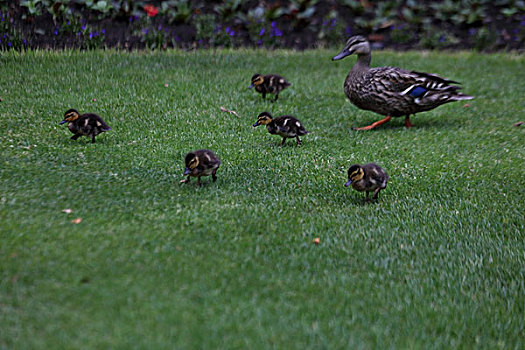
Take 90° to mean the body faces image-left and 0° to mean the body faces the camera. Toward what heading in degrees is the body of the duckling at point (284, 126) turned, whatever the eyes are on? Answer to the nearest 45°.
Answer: approximately 90°

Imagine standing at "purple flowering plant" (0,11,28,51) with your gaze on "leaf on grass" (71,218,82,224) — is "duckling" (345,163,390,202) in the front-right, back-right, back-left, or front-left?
front-left

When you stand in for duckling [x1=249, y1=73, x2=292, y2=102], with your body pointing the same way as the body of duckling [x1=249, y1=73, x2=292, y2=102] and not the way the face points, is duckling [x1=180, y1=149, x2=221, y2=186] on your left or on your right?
on your left

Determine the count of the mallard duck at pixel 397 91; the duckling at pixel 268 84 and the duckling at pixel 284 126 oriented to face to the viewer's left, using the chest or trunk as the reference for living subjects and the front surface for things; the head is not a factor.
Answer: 3

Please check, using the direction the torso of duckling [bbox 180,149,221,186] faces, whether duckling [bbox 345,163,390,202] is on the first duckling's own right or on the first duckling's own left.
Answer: on the first duckling's own left

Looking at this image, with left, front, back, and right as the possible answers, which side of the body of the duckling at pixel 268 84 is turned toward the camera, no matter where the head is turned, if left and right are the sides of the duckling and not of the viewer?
left

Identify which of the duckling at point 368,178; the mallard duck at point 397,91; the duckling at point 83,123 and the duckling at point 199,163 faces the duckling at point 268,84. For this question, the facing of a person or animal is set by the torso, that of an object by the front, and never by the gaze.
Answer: the mallard duck

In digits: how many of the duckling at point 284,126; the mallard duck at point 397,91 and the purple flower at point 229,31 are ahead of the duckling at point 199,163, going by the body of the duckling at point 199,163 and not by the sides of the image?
0

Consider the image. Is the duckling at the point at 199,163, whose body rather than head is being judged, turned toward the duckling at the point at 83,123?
no

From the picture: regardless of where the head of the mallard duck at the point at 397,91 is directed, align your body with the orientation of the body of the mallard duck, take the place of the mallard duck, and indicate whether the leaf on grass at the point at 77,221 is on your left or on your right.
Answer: on your left

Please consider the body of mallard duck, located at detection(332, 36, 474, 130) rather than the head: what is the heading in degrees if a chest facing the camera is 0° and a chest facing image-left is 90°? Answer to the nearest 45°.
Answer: approximately 90°

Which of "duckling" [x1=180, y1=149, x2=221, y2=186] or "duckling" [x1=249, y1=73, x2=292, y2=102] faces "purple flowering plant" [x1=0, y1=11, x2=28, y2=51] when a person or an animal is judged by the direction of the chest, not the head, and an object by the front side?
"duckling" [x1=249, y1=73, x2=292, y2=102]

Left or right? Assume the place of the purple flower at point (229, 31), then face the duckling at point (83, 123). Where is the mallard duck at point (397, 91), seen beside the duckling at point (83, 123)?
left

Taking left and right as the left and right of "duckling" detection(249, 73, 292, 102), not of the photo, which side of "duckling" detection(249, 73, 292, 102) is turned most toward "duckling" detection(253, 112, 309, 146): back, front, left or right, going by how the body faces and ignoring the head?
left

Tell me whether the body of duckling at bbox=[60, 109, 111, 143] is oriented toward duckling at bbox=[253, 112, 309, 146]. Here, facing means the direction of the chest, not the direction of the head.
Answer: no

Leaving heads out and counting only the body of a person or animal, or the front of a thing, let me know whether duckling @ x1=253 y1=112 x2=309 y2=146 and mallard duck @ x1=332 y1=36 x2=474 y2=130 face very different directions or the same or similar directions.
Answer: same or similar directions

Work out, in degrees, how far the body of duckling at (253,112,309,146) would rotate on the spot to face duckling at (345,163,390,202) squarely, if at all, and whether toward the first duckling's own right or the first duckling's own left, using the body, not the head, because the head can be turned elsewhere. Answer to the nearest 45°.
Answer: approximately 135° to the first duckling's own left
